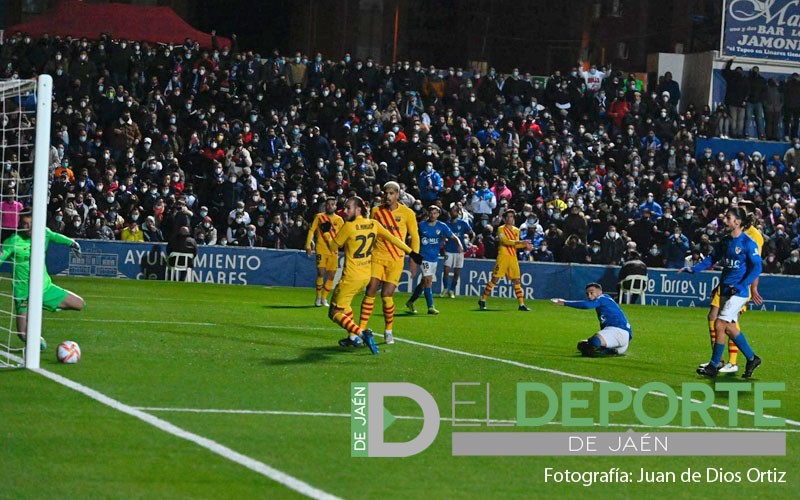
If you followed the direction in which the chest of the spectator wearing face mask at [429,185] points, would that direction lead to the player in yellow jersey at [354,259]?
yes

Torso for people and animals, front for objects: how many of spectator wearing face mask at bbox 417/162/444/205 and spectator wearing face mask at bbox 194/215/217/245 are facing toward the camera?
2

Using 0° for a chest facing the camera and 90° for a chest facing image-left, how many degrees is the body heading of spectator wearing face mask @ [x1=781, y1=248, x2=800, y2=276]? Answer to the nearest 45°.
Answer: approximately 45°

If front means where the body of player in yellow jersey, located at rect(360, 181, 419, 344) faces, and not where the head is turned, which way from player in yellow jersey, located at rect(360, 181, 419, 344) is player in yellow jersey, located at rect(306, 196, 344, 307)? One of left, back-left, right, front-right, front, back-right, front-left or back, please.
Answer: back

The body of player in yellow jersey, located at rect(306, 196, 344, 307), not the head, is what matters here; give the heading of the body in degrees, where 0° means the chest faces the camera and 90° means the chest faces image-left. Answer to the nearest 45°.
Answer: approximately 0°

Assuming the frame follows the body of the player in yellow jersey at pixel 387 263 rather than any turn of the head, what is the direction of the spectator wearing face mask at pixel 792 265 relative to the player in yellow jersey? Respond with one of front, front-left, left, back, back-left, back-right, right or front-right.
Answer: back-left

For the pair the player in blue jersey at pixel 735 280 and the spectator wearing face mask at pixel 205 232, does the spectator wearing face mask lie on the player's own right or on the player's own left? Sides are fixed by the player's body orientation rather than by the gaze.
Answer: on the player's own right

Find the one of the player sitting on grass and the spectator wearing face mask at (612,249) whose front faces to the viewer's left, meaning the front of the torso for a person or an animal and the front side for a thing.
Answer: the player sitting on grass

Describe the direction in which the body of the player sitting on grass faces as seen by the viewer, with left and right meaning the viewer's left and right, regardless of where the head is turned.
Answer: facing to the left of the viewer

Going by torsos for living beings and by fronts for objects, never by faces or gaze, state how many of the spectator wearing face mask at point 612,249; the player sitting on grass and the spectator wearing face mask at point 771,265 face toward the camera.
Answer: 2

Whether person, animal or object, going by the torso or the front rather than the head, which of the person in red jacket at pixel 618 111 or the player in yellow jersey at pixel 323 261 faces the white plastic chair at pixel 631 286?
the person in red jacket
